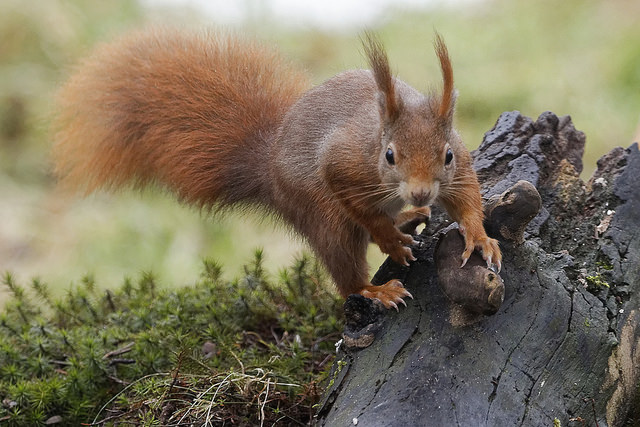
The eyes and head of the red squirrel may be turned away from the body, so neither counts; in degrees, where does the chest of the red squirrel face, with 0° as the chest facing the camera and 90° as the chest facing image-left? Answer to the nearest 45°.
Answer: approximately 315°

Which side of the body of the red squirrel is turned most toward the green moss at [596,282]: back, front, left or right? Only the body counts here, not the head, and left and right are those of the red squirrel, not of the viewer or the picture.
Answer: front
